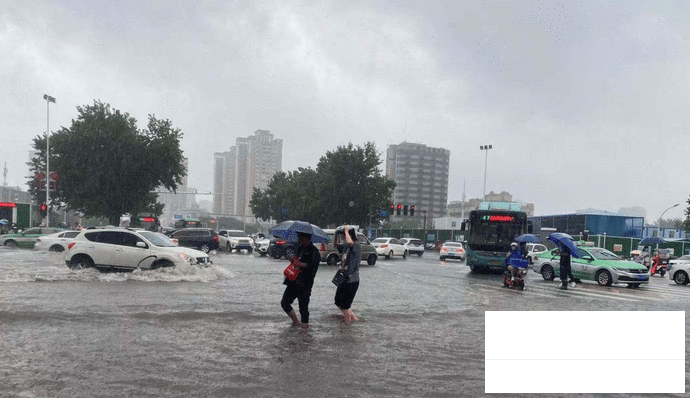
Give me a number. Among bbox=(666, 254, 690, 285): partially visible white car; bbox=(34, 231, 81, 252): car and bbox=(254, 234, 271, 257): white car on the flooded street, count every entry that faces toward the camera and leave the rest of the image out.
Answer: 1

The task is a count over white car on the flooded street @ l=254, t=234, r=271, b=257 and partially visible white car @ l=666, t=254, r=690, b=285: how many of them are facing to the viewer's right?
0

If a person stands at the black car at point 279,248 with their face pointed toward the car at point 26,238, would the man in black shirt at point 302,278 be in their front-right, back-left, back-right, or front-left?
back-left

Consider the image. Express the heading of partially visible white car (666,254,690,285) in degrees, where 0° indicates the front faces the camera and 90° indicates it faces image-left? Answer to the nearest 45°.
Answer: approximately 90°

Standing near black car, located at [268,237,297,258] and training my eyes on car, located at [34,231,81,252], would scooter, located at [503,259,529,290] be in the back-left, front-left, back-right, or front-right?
back-left

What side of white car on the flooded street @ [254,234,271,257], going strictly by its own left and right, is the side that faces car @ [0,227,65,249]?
right

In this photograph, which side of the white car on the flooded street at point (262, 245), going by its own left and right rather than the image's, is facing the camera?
front
